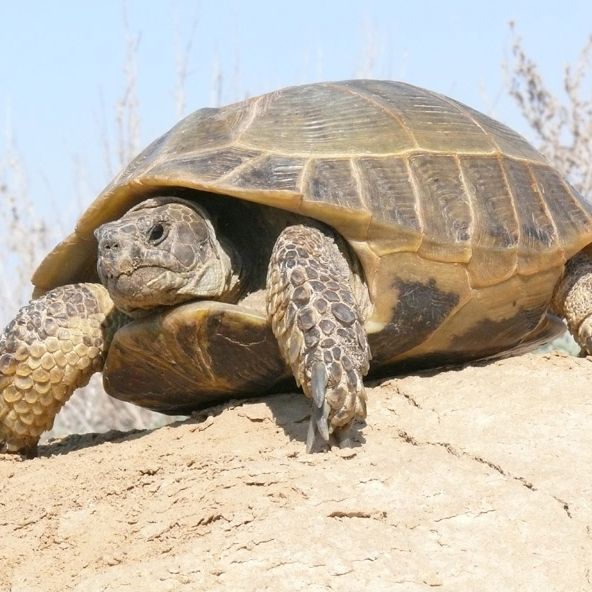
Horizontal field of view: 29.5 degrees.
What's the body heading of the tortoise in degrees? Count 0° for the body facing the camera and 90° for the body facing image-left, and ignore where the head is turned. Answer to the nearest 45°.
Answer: approximately 45°
